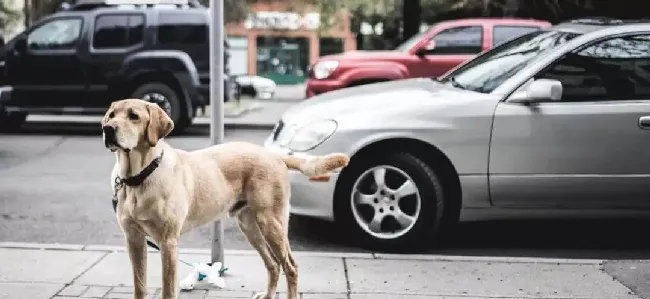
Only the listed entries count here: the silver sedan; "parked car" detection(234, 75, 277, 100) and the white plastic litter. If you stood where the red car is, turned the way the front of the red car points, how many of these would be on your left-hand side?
2

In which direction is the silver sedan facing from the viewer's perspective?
to the viewer's left

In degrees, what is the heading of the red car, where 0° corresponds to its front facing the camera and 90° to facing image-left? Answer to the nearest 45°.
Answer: approximately 90°

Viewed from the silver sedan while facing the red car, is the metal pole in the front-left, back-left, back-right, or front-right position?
back-left

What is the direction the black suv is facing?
to the viewer's left

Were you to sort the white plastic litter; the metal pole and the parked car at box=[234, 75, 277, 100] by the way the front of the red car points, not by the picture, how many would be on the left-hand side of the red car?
2

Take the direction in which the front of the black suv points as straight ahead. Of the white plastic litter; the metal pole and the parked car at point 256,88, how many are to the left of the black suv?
2

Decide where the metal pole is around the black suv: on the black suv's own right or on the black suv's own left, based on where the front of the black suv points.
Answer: on the black suv's own left

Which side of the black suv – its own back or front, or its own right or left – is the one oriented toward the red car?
back

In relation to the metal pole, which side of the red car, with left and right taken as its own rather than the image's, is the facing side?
left

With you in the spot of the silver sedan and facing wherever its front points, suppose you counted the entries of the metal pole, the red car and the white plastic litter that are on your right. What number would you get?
1

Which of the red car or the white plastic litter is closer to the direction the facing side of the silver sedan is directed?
the white plastic litter
